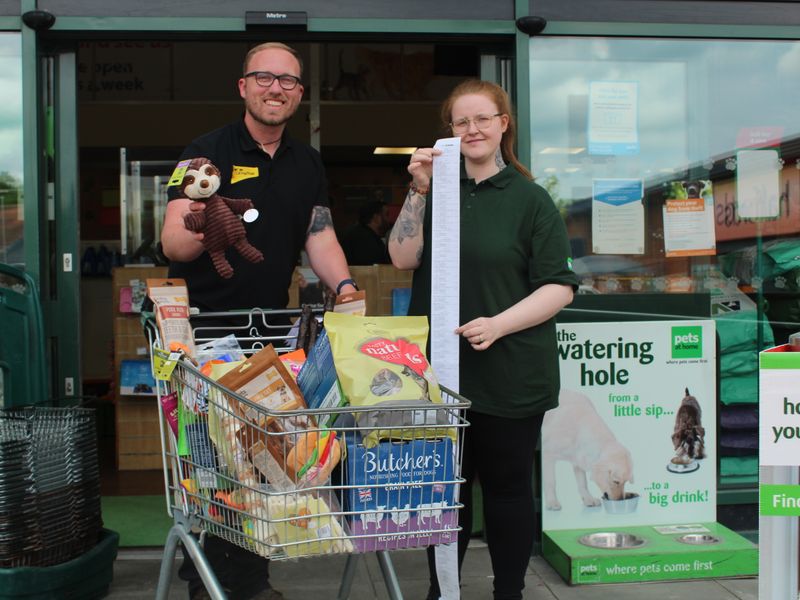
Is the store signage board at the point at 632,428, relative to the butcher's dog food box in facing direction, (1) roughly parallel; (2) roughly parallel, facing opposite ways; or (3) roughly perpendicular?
roughly parallel

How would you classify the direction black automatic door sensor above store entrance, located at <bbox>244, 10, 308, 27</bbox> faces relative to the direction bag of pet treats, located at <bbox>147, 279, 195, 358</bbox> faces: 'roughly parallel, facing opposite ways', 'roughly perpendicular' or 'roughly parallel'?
roughly parallel

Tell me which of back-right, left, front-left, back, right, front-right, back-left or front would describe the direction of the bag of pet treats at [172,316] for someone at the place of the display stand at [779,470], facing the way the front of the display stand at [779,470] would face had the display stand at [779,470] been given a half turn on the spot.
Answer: left

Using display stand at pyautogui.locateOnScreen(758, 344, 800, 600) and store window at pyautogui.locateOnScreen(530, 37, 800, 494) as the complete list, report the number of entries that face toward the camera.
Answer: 2

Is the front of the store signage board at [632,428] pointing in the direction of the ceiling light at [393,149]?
no

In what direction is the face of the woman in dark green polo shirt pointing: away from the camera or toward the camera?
toward the camera

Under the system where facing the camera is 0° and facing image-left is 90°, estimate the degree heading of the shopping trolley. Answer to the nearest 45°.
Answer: approximately 315°

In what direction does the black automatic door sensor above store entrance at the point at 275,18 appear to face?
toward the camera

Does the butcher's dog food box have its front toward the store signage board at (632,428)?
no

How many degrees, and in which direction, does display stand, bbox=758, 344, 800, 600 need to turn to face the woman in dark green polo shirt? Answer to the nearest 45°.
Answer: approximately 135° to its right

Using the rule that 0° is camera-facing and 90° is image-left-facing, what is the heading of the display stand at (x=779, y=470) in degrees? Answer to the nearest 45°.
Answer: approximately 0°

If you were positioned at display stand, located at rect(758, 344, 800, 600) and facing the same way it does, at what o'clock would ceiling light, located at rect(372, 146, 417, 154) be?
The ceiling light is roughly at 5 o'clock from the display stand.

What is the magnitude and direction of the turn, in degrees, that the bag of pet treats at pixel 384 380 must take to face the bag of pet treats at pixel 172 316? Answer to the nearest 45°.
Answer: approximately 135° to its right

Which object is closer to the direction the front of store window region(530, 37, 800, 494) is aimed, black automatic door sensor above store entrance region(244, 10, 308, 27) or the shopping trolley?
the shopping trolley

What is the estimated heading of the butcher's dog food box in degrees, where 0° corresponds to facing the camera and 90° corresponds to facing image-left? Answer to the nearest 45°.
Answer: approximately 0°

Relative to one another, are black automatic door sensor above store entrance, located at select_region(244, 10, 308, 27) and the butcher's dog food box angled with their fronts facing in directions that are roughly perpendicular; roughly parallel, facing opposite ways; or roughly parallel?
roughly parallel

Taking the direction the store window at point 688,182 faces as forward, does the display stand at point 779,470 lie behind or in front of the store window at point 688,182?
in front

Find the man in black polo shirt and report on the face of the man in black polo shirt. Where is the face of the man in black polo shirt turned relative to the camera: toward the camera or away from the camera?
toward the camera

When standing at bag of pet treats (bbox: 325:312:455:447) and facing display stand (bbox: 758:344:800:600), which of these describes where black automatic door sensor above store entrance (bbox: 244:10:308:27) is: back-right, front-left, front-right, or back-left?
back-left

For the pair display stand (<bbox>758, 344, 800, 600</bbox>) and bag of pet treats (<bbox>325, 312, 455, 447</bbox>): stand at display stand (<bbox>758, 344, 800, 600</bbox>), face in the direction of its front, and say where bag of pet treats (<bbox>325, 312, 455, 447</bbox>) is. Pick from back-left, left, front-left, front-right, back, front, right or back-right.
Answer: right

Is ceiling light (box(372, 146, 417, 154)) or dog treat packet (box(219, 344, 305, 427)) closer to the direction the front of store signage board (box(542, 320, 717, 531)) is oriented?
the dog treat packet
